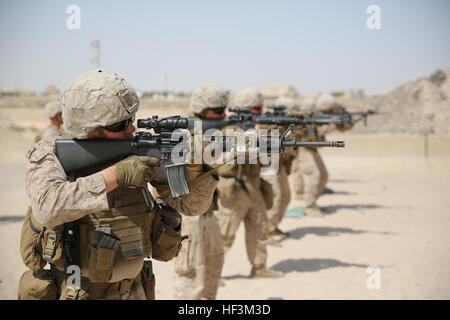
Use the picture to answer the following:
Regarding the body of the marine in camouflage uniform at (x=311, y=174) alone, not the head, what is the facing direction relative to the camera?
to the viewer's right

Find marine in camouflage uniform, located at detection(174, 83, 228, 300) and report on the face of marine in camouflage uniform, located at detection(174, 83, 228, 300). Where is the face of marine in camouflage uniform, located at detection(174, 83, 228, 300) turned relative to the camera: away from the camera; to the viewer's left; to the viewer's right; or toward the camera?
to the viewer's right

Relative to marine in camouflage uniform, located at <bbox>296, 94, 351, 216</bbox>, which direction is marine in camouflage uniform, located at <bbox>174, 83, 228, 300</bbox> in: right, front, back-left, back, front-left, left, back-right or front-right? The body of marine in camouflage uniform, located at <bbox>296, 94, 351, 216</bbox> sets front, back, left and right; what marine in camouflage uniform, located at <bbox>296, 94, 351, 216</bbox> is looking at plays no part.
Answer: right

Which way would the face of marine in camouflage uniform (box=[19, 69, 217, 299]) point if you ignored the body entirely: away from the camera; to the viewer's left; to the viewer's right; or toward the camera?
to the viewer's right

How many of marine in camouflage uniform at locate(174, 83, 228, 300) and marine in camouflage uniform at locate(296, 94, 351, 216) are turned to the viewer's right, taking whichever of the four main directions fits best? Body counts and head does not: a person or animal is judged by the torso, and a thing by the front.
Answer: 2

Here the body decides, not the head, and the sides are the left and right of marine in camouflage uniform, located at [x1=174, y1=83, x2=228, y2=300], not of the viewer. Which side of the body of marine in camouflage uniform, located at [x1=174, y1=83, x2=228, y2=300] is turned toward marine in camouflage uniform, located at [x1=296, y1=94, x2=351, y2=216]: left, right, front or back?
left

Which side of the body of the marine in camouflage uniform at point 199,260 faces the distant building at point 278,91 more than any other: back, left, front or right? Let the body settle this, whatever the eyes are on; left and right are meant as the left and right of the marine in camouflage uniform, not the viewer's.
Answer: left

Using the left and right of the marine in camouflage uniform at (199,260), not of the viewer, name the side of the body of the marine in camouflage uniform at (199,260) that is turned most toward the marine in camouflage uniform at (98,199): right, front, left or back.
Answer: right

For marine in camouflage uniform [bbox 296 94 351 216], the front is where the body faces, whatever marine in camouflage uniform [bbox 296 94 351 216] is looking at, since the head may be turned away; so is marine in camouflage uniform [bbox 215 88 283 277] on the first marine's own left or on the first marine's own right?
on the first marine's own right

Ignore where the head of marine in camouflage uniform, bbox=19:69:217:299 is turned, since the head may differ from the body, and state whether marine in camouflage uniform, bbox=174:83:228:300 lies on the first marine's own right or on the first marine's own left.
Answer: on the first marine's own left

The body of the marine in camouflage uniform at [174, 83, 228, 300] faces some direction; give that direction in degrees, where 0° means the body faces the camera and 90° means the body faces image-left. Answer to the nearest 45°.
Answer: approximately 270°

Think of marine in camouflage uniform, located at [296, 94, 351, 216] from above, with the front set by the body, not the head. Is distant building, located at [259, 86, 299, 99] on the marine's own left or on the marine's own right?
on the marine's own left
